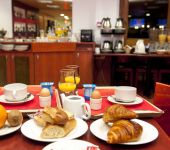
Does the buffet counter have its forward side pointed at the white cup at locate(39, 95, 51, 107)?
yes

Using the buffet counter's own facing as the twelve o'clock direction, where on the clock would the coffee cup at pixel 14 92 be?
The coffee cup is roughly at 12 o'clock from the buffet counter.

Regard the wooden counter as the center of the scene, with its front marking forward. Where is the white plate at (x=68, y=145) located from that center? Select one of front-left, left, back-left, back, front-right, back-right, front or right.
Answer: front

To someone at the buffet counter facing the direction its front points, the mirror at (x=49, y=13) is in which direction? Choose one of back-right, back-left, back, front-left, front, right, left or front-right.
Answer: back

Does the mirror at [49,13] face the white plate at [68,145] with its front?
yes

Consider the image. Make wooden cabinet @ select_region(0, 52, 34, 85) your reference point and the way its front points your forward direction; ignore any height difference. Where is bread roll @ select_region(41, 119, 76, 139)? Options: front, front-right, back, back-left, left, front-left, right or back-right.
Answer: front

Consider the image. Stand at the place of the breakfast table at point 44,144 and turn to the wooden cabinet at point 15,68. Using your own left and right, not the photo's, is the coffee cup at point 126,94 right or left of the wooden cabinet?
right

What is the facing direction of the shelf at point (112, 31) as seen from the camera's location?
facing the viewer

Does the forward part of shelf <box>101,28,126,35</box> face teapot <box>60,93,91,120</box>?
yes

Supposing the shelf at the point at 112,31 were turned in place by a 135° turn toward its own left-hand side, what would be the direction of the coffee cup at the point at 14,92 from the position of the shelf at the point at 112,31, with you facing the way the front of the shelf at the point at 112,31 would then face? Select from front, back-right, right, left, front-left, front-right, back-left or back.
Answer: back-right

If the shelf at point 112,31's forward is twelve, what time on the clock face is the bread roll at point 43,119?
The bread roll is roughly at 12 o'clock from the shelf.

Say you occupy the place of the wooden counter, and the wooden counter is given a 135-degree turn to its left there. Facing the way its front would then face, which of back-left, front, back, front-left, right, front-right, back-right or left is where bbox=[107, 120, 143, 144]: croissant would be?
back-right

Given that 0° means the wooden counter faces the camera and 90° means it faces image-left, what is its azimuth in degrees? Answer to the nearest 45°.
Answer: approximately 0°

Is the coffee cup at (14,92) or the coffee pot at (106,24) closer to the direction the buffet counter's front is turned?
the coffee cup

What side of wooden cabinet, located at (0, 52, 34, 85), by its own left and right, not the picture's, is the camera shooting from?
front

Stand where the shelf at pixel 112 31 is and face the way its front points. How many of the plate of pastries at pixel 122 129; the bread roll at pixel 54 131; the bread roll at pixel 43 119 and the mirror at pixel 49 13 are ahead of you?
3

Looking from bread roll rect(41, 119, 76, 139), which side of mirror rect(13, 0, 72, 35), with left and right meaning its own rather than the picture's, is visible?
front

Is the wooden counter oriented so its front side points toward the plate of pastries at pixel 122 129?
yes

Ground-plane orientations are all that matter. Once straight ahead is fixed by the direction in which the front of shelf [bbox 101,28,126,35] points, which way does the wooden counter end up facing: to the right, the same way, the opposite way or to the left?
the same way

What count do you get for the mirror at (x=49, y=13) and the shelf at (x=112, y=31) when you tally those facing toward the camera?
2

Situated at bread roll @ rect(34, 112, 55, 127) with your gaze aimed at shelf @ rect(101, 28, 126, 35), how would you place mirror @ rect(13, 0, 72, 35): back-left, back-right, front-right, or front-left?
front-left
